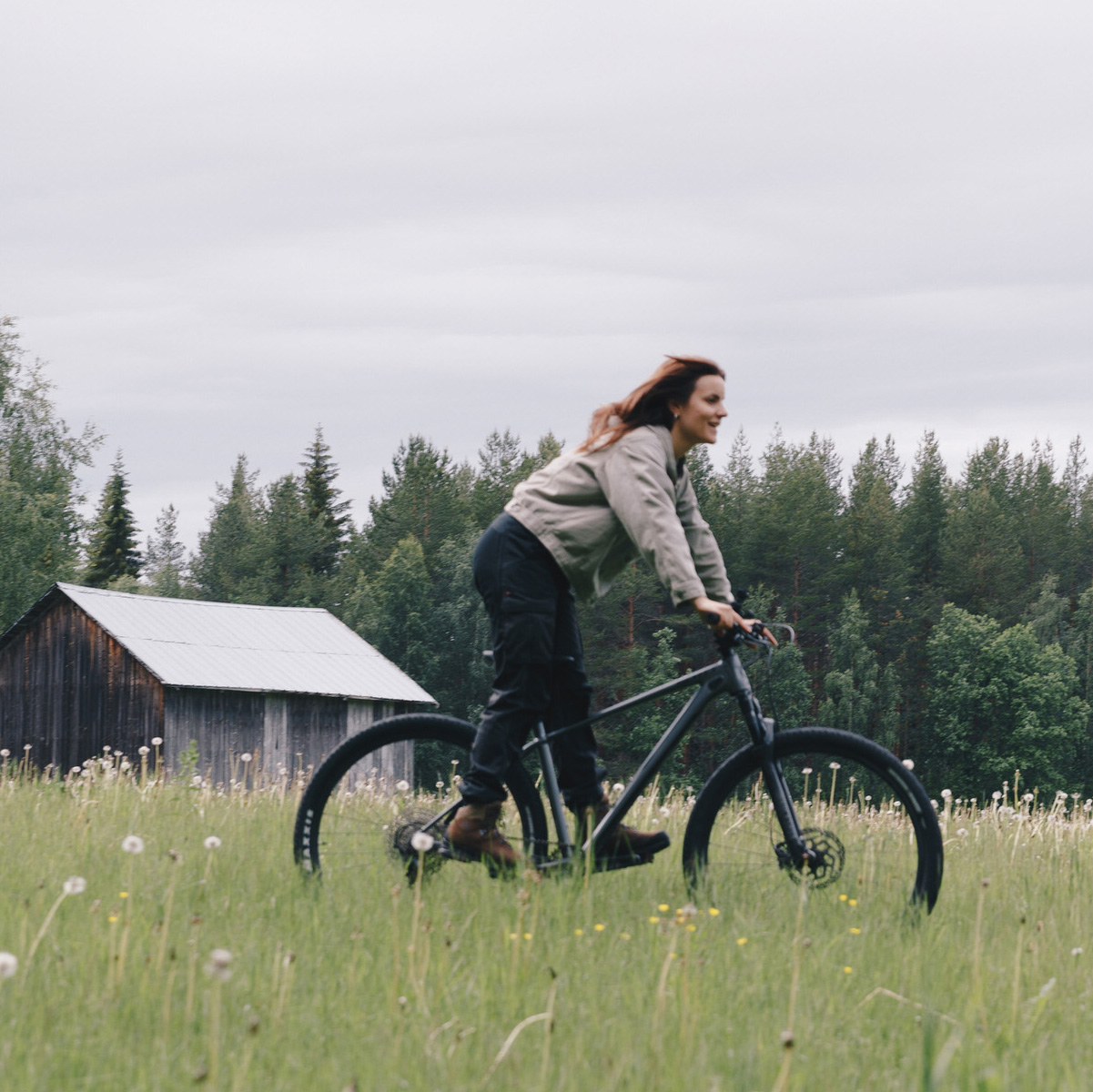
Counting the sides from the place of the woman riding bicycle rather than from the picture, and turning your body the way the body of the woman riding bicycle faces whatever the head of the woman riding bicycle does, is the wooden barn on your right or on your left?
on your left

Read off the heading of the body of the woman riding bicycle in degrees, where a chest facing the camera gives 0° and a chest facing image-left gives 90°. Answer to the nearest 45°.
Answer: approximately 270°

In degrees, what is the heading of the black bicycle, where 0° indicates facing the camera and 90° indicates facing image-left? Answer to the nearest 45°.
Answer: approximately 270°

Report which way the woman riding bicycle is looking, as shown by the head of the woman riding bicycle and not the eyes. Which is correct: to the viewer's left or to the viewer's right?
to the viewer's right

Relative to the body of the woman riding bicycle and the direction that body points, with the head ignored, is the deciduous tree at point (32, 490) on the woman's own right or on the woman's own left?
on the woman's own left
